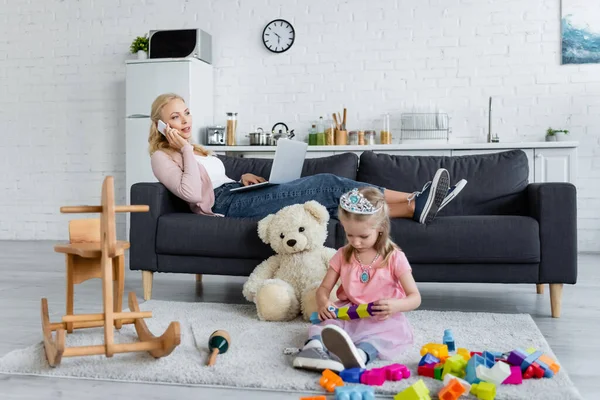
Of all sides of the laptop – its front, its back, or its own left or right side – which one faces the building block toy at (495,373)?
back

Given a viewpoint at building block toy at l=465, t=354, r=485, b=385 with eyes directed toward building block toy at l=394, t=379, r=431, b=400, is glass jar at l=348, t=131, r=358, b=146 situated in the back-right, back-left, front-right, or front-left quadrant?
back-right

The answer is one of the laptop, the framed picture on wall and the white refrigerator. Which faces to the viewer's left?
the laptop

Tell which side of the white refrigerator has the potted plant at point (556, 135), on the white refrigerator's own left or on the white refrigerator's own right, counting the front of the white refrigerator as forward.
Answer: on the white refrigerator's own left

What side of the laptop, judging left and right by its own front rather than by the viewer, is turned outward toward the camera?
left

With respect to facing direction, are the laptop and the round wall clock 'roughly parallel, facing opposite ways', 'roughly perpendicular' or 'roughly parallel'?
roughly perpendicular

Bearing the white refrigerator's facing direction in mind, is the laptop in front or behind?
in front

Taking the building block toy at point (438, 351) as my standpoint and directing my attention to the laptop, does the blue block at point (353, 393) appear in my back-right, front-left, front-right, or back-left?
back-left

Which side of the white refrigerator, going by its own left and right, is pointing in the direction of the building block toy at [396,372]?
front

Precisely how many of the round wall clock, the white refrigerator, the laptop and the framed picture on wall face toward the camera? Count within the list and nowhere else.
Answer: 3

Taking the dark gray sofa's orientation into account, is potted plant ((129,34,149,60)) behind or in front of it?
behind
